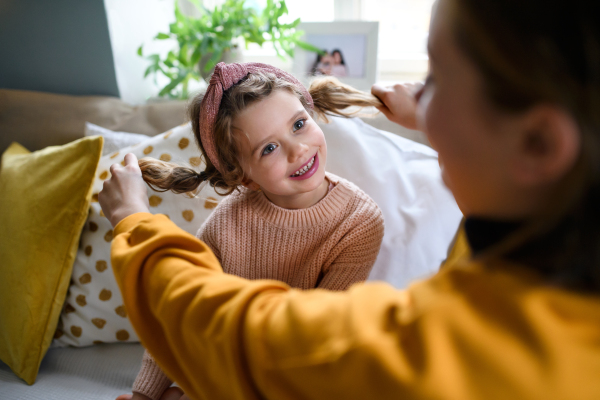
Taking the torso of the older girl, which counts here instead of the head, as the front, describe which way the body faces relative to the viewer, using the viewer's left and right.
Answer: facing away from the viewer and to the left of the viewer

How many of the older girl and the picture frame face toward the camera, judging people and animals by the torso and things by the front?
1

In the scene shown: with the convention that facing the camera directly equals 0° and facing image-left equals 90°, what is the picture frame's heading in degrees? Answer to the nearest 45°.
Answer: approximately 0°

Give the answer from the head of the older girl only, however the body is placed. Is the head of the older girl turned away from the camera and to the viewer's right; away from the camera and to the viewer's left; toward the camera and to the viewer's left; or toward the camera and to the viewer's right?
away from the camera and to the viewer's left

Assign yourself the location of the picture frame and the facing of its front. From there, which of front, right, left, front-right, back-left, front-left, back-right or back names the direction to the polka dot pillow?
front-right

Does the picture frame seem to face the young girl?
yes

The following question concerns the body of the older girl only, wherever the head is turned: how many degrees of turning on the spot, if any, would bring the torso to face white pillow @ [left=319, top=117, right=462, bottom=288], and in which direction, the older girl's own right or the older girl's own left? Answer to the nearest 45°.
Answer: approximately 45° to the older girl's own right

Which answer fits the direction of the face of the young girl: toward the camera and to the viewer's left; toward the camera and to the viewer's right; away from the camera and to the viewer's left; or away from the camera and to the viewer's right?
toward the camera and to the viewer's right
